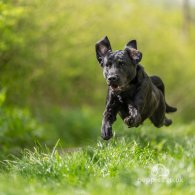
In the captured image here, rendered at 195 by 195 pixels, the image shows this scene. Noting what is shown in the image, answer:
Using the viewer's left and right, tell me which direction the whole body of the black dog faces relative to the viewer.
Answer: facing the viewer and to the left of the viewer
